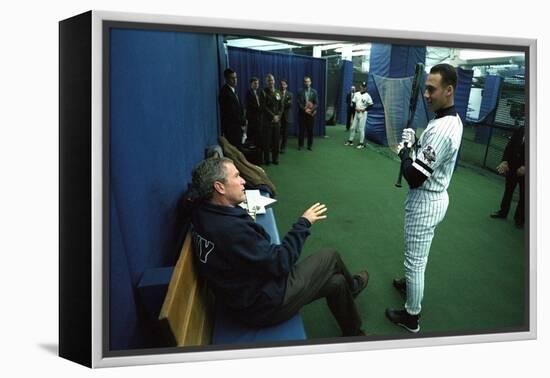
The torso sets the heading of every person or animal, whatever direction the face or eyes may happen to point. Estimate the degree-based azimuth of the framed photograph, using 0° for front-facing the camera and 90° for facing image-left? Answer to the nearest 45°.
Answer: approximately 315°
